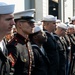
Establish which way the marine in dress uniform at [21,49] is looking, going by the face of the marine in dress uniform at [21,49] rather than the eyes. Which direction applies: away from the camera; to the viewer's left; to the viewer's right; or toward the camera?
to the viewer's right

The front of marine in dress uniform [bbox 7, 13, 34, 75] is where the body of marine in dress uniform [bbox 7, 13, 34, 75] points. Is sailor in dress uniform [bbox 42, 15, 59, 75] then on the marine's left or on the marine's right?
on the marine's left

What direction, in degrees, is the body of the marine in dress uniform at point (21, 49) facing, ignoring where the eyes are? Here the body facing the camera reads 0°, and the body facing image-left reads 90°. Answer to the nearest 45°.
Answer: approximately 315°
